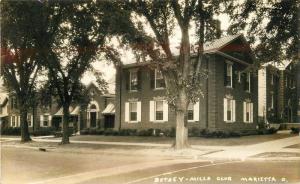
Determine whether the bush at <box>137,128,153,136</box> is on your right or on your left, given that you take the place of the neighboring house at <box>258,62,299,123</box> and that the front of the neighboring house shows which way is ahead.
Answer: on your right

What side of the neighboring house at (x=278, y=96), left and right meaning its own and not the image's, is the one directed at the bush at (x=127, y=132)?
right

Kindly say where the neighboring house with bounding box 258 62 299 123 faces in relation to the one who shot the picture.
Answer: facing the viewer and to the right of the viewer

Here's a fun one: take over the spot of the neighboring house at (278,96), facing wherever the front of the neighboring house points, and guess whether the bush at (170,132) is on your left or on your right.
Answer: on your right

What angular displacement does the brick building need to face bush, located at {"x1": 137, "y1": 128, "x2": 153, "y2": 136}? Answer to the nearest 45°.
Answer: approximately 45° to its right

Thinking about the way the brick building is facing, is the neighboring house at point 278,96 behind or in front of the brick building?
behind

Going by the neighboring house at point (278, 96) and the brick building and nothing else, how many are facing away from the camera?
0

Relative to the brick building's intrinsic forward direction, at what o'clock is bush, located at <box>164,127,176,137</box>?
The bush is roughly at 12 o'clock from the brick building.

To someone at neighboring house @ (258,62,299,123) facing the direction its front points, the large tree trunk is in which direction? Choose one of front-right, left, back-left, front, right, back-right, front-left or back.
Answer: front-right
